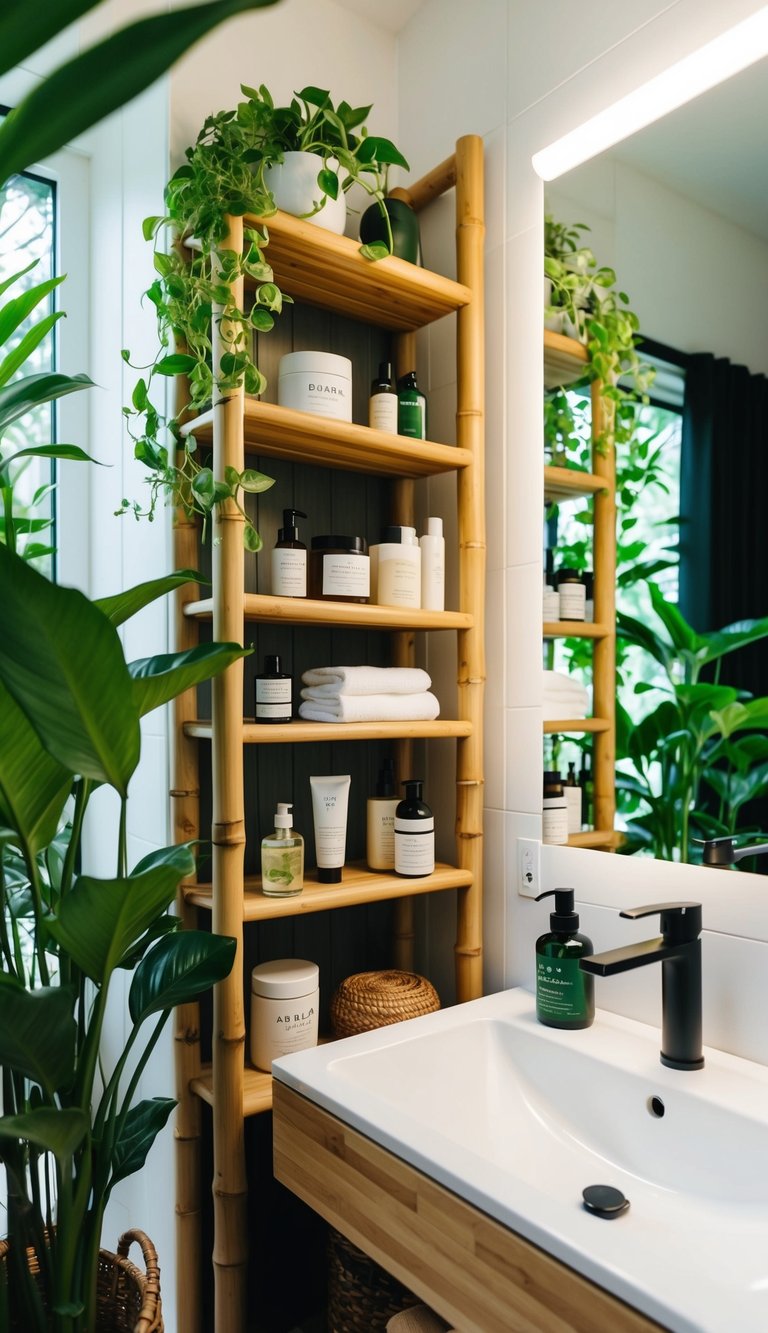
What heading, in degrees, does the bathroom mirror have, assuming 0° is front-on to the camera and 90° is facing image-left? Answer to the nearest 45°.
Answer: approximately 45°

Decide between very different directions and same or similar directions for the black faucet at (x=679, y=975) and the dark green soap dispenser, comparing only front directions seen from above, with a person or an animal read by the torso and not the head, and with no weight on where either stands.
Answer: same or similar directions

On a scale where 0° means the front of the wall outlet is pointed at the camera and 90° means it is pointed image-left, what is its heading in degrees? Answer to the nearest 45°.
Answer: approximately 45°

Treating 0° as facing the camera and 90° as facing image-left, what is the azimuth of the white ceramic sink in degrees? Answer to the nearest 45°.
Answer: approximately 45°

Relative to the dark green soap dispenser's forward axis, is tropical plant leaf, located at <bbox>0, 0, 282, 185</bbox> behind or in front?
in front

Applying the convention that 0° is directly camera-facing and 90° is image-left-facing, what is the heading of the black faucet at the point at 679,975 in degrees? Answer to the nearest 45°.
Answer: approximately 45°
